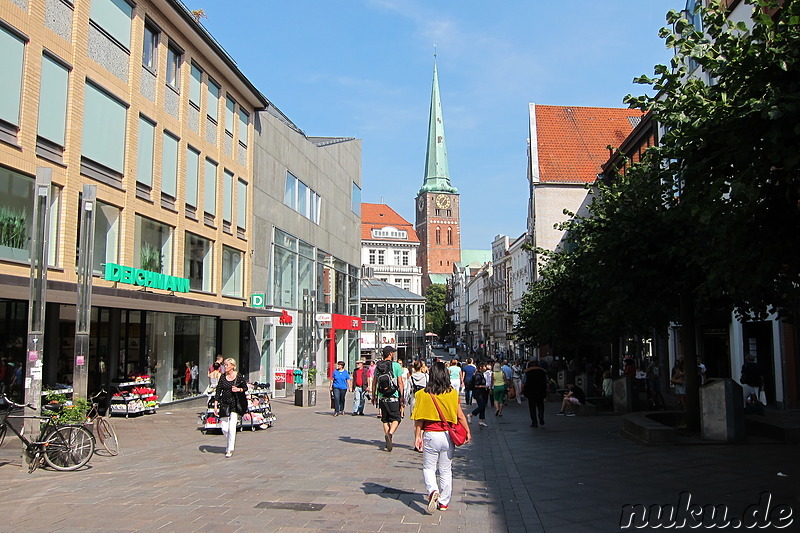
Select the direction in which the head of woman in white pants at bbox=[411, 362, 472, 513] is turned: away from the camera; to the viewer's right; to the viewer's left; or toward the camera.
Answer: away from the camera

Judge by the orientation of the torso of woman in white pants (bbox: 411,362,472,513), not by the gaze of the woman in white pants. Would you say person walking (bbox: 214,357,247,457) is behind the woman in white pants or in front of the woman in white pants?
in front

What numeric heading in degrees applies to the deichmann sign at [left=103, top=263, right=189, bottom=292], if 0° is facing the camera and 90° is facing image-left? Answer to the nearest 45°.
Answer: approximately 315°

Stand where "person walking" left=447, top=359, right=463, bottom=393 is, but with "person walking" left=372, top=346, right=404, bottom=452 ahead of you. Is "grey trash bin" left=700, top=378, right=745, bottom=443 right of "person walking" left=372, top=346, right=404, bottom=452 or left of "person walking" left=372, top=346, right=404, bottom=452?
left

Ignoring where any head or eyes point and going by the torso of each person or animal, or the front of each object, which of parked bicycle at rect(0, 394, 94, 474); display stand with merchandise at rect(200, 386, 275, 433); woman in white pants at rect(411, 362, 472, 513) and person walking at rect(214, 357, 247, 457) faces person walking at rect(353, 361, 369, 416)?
the woman in white pants

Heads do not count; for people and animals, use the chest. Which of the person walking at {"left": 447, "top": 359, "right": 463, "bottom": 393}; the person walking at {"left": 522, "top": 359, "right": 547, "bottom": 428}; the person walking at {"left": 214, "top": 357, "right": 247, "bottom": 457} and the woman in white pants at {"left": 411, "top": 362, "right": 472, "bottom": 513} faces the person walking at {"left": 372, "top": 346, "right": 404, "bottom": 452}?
the woman in white pants

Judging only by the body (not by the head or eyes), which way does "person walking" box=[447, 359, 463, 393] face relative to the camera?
away from the camera

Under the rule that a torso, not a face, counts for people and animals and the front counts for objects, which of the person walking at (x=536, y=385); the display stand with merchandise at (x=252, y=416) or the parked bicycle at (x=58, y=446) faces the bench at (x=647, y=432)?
the display stand with merchandise

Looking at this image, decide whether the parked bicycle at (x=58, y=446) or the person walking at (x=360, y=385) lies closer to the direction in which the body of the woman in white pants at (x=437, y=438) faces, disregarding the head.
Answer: the person walking

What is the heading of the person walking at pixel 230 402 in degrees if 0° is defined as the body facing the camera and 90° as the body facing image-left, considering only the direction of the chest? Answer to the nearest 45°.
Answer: approximately 0°

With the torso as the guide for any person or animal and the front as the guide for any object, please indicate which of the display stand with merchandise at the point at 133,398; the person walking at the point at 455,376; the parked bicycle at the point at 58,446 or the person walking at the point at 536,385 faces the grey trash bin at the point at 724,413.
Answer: the display stand with merchandise

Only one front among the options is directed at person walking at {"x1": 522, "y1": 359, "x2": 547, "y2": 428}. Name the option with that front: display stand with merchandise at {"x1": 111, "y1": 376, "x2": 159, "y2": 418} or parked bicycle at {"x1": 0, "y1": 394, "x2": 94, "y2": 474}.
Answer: the display stand with merchandise

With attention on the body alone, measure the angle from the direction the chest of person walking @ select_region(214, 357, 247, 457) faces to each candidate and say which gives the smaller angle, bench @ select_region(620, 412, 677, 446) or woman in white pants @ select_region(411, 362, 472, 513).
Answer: the woman in white pants

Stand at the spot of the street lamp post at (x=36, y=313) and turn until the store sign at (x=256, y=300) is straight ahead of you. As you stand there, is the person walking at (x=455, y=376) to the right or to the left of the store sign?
right

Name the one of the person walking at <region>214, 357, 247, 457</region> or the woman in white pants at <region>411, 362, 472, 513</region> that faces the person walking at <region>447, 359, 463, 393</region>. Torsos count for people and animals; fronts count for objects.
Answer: the woman in white pants

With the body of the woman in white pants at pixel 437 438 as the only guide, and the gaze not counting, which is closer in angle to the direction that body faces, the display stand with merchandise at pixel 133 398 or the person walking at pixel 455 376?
the person walking
